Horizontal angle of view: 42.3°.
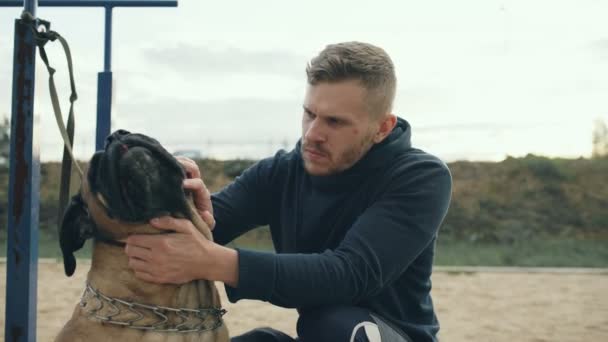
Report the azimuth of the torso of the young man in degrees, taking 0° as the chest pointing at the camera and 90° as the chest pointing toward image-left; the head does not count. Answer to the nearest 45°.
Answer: approximately 45°

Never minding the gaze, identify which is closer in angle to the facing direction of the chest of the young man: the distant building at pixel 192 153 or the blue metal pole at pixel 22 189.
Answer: the blue metal pole

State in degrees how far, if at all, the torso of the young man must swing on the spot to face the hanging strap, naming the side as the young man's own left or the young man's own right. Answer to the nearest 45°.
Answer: approximately 45° to the young man's own right

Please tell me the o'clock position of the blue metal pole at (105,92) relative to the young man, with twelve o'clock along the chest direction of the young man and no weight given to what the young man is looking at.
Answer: The blue metal pole is roughly at 2 o'clock from the young man.

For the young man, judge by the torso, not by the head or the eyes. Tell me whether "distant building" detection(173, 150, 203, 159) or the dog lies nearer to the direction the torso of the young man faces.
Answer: the dog

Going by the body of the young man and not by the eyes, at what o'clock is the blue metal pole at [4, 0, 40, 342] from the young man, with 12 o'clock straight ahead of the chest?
The blue metal pole is roughly at 1 o'clock from the young man.

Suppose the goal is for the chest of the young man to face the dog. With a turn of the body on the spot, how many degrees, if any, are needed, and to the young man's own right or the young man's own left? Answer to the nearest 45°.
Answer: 0° — they already face it

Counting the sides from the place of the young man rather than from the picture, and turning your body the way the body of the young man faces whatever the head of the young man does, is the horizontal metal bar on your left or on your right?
on your right

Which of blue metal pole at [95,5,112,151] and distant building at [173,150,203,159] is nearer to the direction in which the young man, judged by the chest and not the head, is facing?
the blue metal pole

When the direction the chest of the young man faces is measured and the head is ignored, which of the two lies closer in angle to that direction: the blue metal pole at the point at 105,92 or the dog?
the dog

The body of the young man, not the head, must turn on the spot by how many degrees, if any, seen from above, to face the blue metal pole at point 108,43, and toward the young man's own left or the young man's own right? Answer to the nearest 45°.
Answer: approximately 45° to the young man's own right
